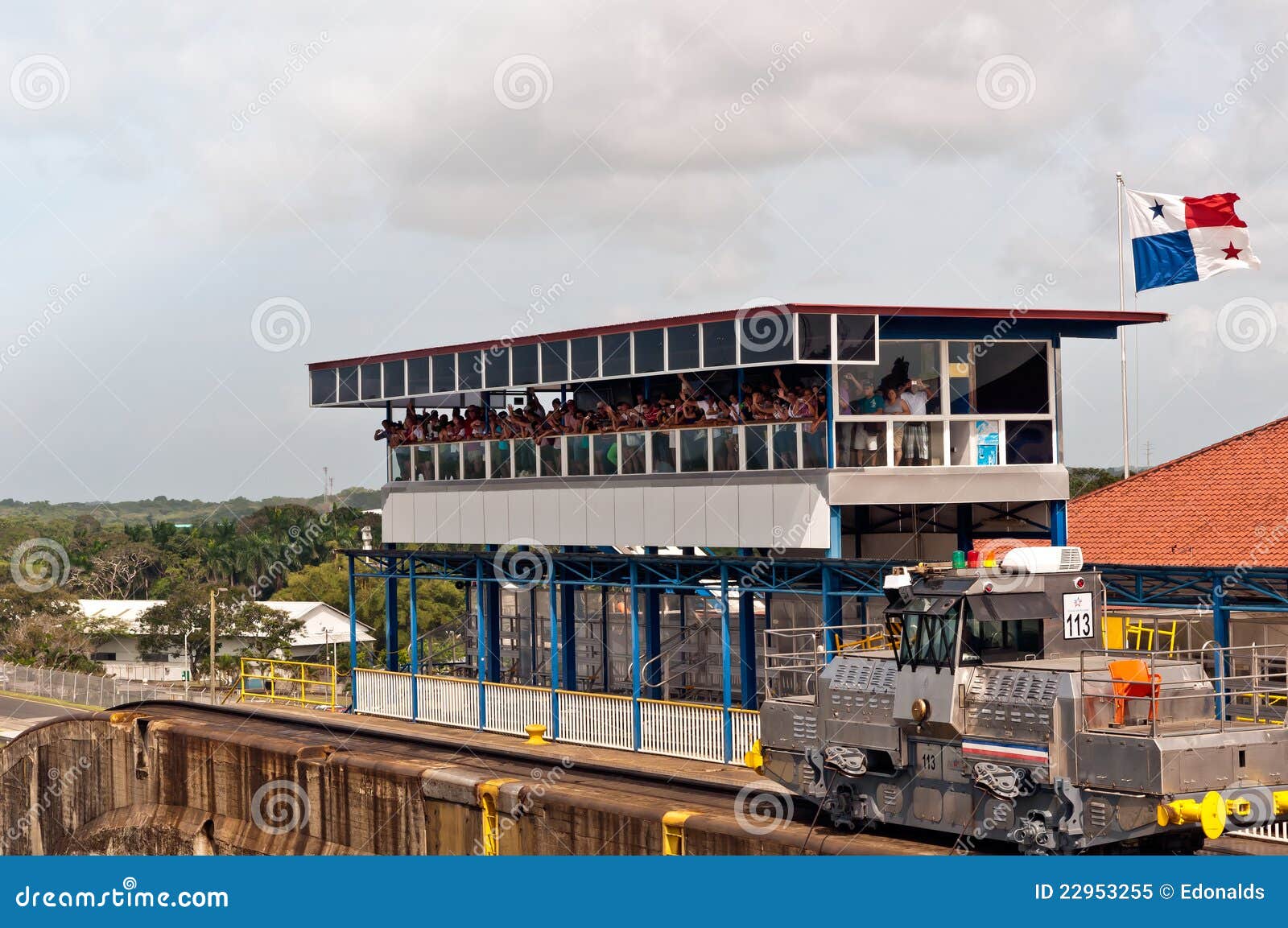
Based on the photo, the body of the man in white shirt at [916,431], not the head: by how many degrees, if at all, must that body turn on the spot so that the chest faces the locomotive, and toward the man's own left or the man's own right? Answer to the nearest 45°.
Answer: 0° — they already face it

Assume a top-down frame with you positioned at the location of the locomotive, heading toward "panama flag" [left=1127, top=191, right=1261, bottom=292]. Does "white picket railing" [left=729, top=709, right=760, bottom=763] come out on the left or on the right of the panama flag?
left

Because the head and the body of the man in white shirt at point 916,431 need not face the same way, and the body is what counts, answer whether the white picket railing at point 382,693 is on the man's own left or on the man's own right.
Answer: on the man's own right

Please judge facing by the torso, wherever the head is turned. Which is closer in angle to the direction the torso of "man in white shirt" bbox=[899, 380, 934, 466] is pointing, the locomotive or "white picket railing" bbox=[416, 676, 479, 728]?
the locomotive

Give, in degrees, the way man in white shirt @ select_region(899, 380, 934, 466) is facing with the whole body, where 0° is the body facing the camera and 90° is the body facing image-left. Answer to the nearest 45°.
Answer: approximately 0°
